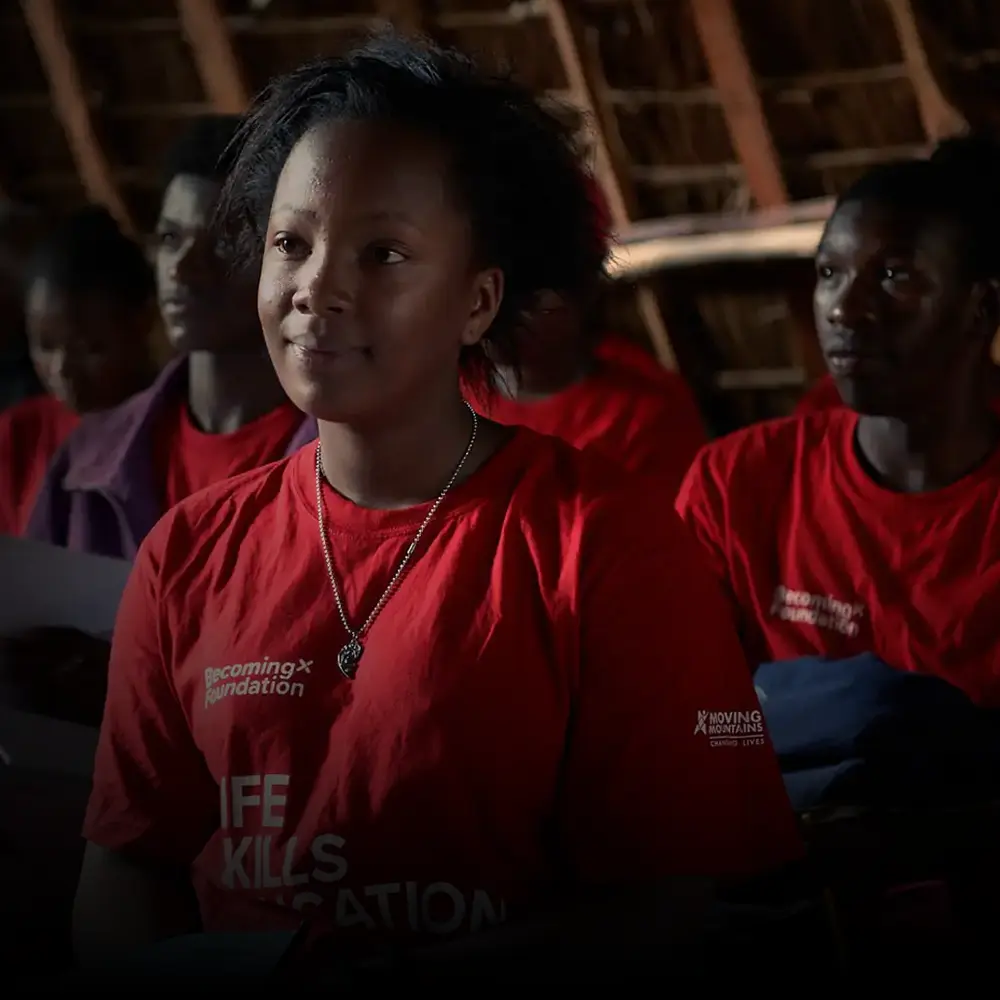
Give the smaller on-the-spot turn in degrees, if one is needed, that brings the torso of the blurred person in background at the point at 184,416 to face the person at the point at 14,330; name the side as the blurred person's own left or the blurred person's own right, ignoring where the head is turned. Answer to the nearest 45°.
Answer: approximately 135° to the blurred person's own right

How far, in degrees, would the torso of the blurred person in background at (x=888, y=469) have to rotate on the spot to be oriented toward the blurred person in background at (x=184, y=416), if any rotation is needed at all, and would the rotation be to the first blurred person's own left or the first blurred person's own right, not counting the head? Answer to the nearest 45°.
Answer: approximately 45° to the first blurred person's own right

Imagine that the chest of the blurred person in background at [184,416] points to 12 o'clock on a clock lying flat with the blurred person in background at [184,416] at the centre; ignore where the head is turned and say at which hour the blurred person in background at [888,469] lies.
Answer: the blurred person in background at [888,469] is roughly at 8 o'clock from the blurred person in background at [184,416].

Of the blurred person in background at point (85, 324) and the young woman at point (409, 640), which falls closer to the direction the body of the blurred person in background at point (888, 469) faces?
the young woman

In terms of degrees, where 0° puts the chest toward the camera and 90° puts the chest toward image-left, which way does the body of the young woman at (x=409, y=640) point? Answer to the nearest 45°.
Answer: approximately 45°
